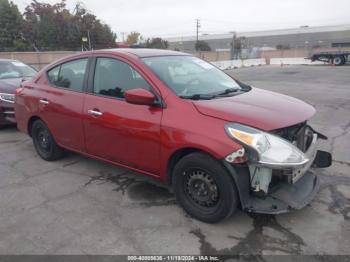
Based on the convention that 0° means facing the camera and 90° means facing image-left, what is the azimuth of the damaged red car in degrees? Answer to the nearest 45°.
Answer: approximately 315°

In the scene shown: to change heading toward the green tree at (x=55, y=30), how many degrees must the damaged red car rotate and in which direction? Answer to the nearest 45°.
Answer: approximately 135° to its left

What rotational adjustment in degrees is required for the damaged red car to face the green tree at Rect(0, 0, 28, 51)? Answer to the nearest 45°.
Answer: approximately 180°

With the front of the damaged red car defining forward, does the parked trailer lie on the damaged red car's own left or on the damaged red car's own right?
on the damaged red car's own left
